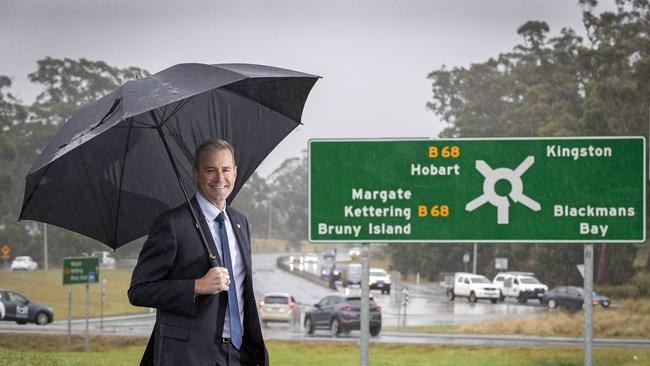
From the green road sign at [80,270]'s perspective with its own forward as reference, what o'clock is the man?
The man is roughly at 12 o'clock from the green road sign.

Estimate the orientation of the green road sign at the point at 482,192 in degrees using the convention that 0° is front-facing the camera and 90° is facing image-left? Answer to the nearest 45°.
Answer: approximately 0°

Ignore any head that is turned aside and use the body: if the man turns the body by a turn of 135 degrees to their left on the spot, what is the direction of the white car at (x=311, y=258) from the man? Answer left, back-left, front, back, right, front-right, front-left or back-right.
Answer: front

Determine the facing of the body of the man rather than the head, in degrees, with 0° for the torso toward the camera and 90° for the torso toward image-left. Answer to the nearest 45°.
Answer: approximately 315°

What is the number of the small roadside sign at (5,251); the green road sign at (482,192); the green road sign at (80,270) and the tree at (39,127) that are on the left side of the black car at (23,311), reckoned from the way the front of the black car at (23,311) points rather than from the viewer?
2

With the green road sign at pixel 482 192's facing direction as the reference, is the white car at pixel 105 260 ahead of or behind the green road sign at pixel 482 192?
behind

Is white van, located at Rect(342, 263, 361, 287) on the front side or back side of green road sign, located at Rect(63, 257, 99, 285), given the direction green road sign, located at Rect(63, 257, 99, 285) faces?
on the back side

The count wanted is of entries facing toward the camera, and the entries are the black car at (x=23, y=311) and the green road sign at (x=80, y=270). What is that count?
1
